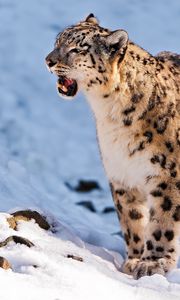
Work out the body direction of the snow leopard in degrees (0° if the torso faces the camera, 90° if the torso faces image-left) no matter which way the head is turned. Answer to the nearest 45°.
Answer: approximately 45°

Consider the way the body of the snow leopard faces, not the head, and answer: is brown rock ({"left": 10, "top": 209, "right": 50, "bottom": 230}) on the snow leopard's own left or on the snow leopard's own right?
on the snow leopard's own right
